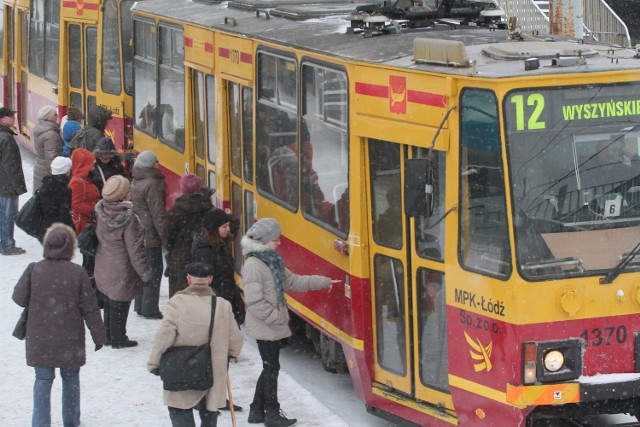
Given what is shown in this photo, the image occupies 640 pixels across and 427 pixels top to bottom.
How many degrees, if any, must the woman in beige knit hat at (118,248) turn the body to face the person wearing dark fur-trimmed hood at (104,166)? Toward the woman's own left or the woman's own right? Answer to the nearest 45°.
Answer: approximately 45° to the woman's own left

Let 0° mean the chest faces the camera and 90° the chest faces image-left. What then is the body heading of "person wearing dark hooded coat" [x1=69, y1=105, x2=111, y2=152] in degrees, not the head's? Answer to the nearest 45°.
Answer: approximately 225°

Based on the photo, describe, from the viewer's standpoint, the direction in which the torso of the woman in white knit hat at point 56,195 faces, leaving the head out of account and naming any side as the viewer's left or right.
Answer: facing away from the viewer and to the right of the viewer

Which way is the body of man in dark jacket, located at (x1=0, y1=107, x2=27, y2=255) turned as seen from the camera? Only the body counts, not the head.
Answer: to the viewer's right

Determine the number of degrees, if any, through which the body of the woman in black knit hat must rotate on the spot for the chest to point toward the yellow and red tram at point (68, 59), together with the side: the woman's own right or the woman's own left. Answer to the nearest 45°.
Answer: approximately 90° to the woman's own left

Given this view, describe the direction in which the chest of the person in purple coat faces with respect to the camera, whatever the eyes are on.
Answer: away from the camera

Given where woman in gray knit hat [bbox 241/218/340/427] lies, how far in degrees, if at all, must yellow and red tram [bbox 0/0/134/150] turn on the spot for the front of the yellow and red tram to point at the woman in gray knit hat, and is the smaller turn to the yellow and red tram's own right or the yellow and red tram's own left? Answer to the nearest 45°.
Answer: approximately 45° to the yellow and red tram's own right

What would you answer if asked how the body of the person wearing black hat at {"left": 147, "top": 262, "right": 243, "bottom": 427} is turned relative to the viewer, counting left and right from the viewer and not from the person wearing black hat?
facing away from the viewer

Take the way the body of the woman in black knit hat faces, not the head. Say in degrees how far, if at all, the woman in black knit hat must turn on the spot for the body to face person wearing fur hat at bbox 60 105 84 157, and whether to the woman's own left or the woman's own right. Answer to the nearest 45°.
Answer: approximately 90° to the woman's own left
